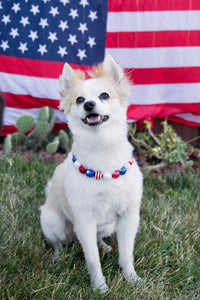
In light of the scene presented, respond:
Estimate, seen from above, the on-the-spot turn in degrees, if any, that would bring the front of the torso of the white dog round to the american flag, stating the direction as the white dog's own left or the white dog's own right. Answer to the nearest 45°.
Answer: approximately 135° to the white dog's own left

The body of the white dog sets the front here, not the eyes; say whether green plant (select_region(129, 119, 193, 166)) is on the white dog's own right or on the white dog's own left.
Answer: on the white dog's own left

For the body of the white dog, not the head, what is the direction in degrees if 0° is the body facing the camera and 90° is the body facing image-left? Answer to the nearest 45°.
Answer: approximately 315°
